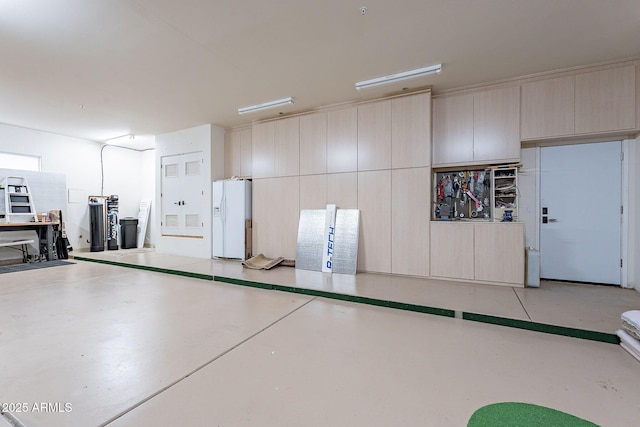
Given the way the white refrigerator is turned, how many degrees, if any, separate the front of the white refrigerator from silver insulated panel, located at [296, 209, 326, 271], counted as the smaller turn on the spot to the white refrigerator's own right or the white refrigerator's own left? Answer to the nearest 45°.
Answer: approximately 90° to the white refrigerator's own left

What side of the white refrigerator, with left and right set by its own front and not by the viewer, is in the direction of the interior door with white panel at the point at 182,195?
right

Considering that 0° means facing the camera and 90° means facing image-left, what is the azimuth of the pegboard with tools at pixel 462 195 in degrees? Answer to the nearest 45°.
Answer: approximately 0°

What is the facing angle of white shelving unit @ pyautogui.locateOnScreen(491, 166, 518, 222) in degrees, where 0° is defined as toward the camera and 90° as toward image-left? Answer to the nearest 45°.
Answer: approximately 0°

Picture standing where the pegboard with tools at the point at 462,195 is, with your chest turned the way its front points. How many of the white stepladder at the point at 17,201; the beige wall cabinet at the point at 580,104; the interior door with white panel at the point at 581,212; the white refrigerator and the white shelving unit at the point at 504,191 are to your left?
3
